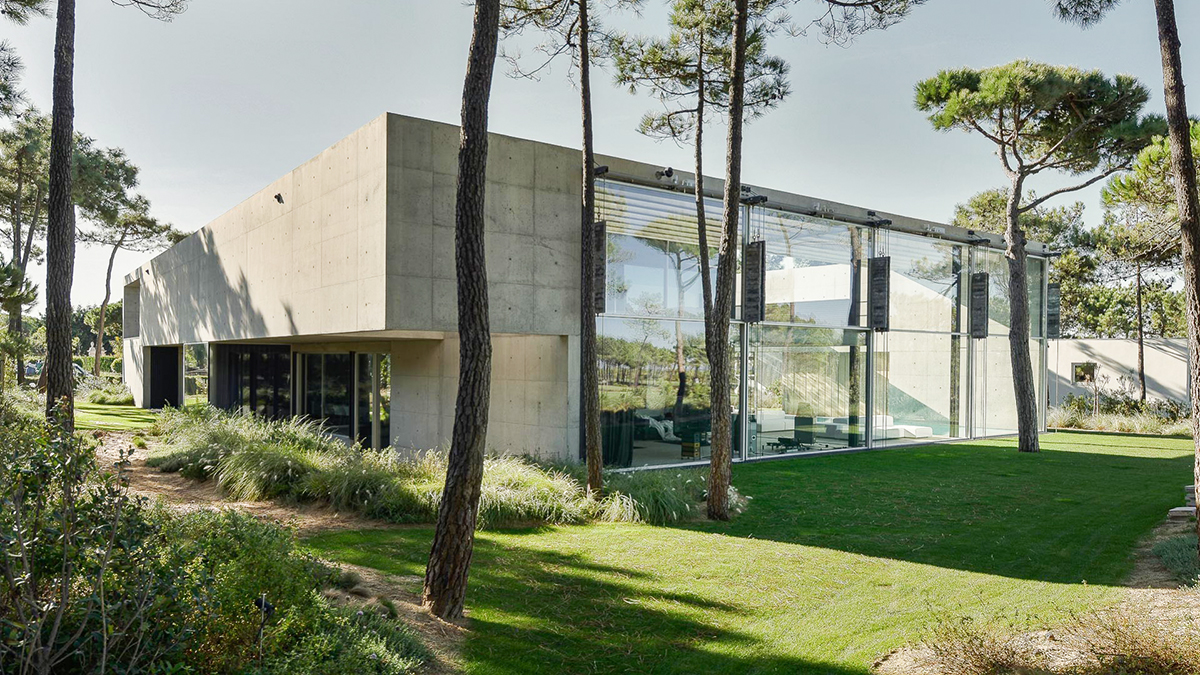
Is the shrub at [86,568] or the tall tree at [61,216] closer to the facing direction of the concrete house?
the shrub

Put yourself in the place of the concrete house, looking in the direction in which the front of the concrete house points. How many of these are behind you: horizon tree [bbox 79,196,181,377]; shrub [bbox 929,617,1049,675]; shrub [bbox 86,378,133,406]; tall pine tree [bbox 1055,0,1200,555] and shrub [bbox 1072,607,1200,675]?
2

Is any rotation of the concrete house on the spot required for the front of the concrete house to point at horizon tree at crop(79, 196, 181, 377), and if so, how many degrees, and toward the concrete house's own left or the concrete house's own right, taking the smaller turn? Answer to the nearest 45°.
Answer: approximately 180°

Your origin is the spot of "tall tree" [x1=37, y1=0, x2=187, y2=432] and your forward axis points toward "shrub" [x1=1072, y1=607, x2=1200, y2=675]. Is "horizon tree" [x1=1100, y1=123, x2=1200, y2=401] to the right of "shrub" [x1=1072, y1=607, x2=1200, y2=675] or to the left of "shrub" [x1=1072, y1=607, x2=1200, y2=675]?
left

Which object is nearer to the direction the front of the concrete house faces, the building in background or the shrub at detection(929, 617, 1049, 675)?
the shrub

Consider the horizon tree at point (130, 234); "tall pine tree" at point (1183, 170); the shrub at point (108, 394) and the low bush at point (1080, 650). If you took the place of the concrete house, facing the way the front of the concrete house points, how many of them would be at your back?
2

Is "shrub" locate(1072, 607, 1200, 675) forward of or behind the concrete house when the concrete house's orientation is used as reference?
forward

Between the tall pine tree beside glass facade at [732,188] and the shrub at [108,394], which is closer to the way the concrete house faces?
the tall pine tree beside glass facade

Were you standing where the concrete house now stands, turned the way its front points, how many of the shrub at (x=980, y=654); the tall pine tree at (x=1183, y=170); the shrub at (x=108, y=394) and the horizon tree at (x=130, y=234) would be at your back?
2

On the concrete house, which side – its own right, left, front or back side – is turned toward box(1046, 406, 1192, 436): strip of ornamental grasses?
left

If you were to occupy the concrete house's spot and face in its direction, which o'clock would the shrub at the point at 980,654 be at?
The shrub is roughly at 1 o'clock from the concrete house.

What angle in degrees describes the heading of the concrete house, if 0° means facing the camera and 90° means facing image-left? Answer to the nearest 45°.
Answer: approximately 315°

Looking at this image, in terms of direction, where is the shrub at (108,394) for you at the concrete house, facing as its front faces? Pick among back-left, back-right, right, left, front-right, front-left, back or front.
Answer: back

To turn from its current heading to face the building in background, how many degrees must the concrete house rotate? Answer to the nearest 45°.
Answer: approximately 90° to its left

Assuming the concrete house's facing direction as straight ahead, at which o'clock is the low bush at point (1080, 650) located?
The low bush is roughly at 1 o'clock from the concrete house.
